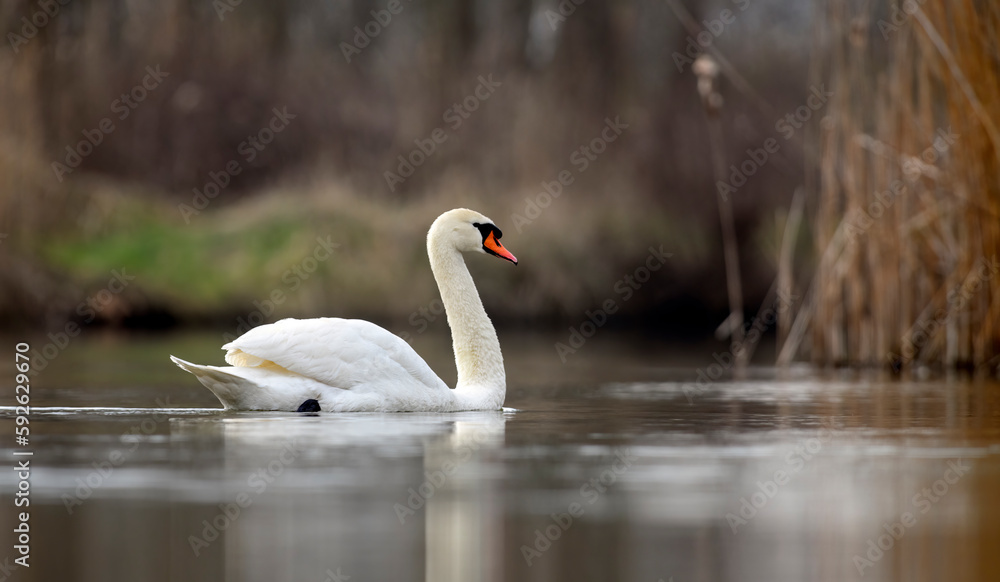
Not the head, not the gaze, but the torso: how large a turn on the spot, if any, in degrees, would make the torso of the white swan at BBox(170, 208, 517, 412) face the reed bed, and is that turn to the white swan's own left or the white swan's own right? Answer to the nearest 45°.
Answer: approximately 45° to the white swan's own left

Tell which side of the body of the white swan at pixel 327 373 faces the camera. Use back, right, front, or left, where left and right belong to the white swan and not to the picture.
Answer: right
